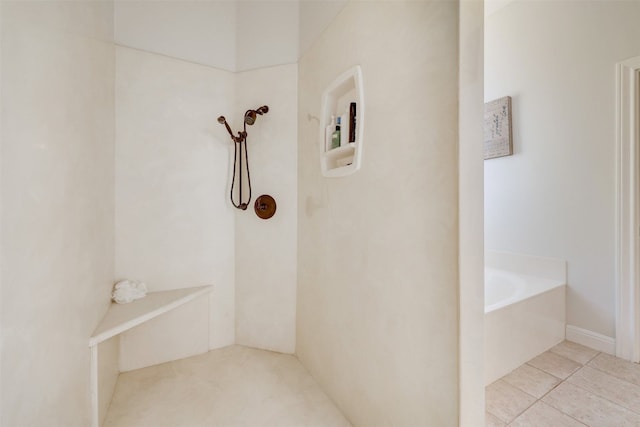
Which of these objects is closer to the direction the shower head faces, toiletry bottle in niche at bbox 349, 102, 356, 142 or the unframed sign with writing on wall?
the toiletry bottle in niche

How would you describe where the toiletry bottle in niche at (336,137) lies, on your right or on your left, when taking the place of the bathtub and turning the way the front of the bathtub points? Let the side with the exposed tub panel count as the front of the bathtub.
on your right

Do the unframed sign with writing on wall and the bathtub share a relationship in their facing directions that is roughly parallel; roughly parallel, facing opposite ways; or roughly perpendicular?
roughly perpendicular

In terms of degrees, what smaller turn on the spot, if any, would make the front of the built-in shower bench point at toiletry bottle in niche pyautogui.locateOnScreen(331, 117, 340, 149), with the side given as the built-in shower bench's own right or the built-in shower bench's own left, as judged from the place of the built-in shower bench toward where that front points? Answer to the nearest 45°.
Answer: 0° — it already faces it

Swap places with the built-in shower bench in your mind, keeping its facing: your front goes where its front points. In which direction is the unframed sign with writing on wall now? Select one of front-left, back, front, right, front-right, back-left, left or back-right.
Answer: front-left

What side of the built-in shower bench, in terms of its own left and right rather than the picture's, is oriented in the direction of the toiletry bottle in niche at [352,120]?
front

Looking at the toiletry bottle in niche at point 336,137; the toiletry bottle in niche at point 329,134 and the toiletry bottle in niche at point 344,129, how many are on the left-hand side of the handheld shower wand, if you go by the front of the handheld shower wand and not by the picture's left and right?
3

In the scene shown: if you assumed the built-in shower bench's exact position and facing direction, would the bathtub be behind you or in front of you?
in front

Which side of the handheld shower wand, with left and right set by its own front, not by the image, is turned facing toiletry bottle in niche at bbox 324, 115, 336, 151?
left

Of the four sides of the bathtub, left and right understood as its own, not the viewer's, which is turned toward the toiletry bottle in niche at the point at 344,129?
right

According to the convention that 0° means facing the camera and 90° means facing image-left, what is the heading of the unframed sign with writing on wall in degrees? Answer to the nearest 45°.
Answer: approximately 45°

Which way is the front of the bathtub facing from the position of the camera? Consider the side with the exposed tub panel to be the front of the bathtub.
facing the viewer and to the right of the viewer
